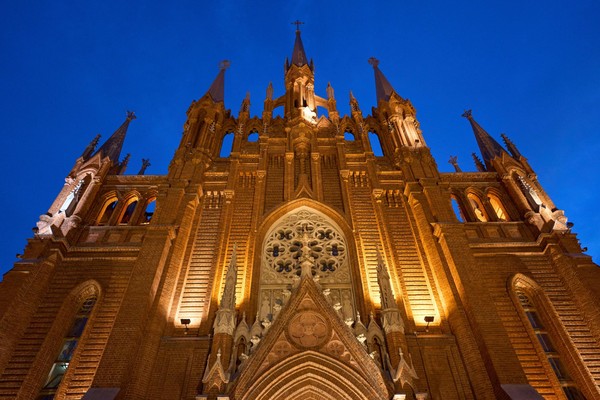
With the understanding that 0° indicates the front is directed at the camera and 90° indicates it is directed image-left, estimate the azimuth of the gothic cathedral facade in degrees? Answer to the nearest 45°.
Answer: approximately 0°
